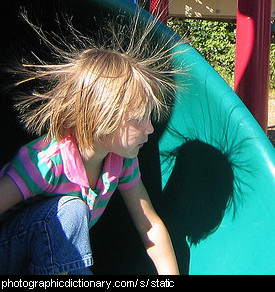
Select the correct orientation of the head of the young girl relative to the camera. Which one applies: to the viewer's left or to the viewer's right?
to the viewer's right

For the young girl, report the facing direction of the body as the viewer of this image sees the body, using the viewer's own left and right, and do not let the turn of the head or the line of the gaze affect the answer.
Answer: facing the viewer and to the right of the viewer
